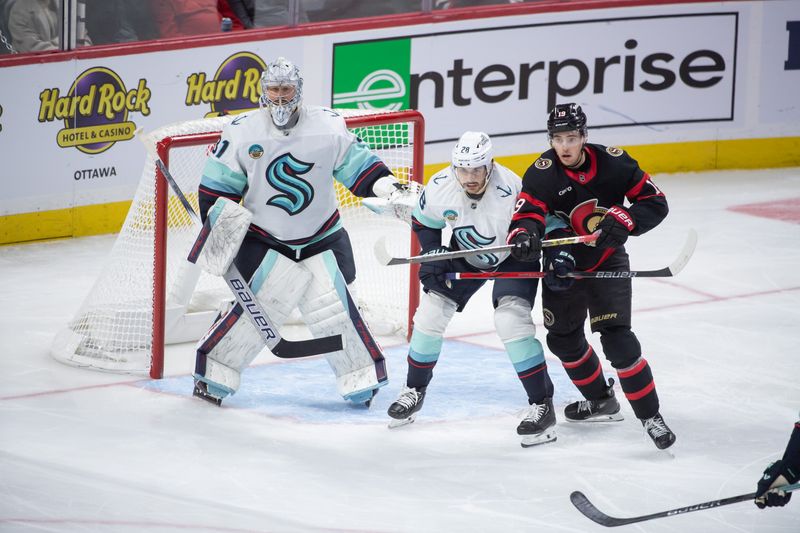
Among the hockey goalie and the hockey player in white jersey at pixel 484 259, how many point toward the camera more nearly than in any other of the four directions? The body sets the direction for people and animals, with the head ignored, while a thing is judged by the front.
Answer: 2

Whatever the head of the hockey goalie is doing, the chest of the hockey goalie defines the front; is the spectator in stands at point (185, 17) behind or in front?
behind

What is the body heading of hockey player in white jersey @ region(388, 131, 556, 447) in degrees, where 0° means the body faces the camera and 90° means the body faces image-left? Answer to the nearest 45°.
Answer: approximately 0°

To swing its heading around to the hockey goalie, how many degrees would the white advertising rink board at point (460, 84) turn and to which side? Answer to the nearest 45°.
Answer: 0° — it already faces them

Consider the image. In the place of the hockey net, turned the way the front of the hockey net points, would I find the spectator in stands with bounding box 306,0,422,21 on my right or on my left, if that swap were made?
on my left

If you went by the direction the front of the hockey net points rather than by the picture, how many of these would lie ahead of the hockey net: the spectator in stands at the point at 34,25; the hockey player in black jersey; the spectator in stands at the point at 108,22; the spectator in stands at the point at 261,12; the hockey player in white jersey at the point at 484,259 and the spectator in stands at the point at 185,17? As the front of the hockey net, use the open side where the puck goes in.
2

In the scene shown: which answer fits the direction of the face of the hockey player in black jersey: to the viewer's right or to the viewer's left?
to the viewer's left

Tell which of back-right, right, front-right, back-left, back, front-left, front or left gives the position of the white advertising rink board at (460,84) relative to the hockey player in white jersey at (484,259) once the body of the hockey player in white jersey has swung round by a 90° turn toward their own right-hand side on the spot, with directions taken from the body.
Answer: right
